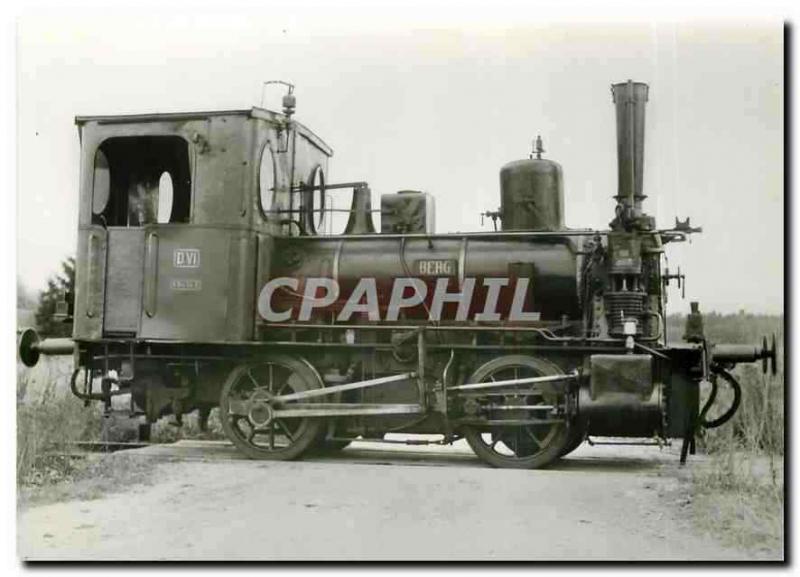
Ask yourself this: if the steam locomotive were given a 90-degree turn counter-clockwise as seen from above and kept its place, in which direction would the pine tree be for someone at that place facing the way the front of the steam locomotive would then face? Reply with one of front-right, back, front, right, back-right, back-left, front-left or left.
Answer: left

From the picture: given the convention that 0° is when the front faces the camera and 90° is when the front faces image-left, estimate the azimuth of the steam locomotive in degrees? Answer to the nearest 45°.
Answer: approximately 270°
